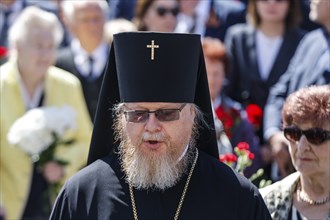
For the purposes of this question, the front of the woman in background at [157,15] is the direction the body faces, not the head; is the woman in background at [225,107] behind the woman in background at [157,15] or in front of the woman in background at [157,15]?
in front

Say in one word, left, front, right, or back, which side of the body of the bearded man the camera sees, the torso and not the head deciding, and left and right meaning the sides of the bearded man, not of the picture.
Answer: front

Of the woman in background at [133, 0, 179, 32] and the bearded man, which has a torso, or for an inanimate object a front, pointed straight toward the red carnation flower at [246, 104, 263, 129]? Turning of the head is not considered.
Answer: the woman in background

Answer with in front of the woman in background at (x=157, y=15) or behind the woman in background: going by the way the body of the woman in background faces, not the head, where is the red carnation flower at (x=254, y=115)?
in front

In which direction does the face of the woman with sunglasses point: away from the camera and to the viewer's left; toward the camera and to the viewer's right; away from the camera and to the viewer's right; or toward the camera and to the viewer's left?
toward the camera and to the viewer's left

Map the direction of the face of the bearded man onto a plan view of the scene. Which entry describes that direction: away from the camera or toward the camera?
toward the camera

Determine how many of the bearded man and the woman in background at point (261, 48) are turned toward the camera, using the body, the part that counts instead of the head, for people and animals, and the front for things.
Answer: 2

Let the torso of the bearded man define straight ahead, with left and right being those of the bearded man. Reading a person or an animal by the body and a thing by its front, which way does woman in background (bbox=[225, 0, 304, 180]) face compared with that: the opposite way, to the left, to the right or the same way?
the same way

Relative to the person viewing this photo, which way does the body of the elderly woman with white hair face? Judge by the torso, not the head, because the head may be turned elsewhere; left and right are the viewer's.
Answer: facing the viewer and to the right of the viewer

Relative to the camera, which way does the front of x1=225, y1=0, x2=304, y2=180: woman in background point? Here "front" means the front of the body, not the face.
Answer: toward the camera

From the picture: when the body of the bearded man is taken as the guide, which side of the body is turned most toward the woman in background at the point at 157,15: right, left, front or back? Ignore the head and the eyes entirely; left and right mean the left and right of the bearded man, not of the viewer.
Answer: back

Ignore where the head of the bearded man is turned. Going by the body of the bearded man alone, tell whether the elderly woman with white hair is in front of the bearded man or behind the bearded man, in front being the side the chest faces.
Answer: behind

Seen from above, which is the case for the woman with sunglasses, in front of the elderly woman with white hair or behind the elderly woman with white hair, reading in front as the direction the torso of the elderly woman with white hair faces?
in front
